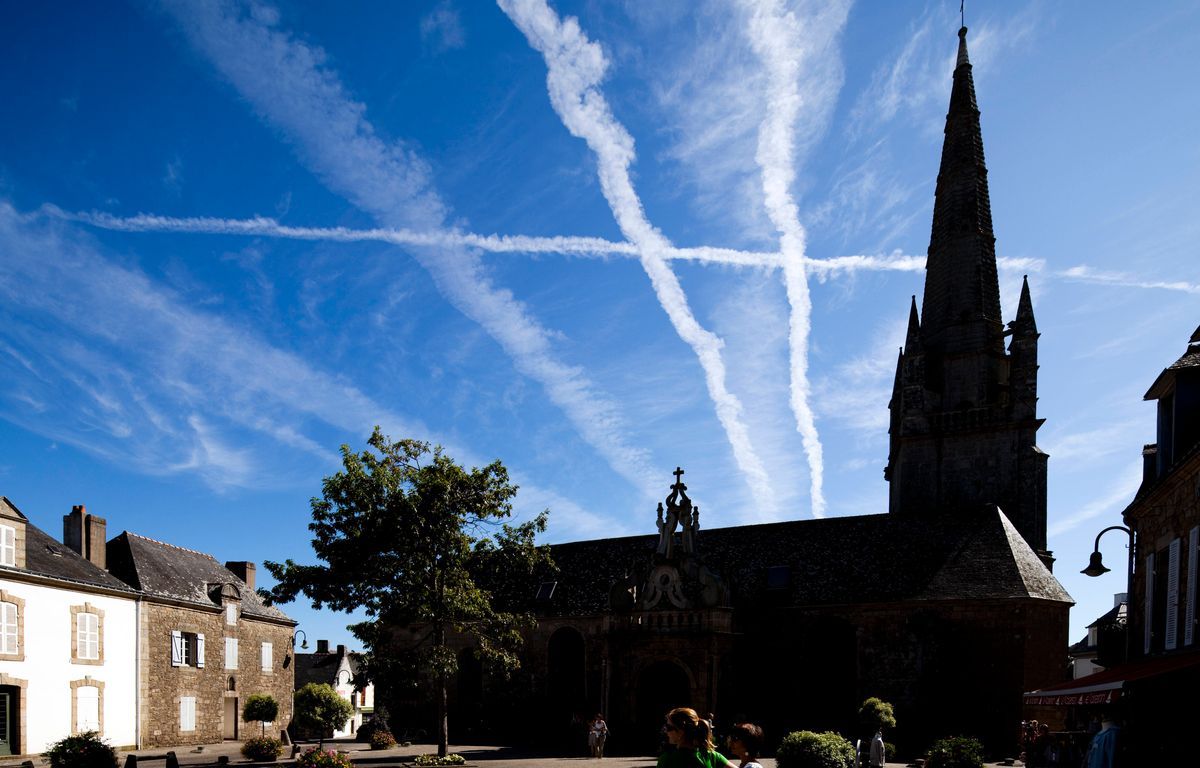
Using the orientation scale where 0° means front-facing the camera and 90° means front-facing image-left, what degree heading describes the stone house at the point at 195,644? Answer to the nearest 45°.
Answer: approximately 315°

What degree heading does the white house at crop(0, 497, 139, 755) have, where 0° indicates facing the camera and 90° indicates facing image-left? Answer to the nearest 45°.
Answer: approximately 315°
